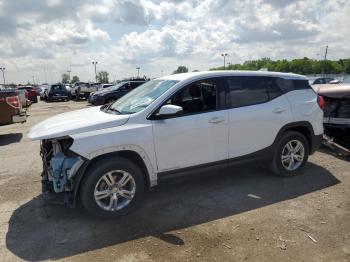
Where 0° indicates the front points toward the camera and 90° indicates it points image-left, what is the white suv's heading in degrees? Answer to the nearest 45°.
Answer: approximately 45°

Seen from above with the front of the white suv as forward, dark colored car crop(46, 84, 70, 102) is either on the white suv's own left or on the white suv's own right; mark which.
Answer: on the white suv's own right

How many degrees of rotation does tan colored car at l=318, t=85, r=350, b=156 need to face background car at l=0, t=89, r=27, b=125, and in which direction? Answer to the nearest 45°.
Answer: approximately 45° to its right

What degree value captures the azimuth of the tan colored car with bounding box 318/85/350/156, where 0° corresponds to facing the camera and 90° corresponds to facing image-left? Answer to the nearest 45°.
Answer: approximately 45°

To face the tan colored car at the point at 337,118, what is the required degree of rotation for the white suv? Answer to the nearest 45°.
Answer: approximately 180°

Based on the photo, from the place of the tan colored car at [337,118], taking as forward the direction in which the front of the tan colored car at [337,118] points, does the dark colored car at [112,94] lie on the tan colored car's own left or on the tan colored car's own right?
on the tan colored car's own right

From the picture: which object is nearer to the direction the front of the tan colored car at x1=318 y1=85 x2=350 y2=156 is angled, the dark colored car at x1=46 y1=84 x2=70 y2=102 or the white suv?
the white suv
